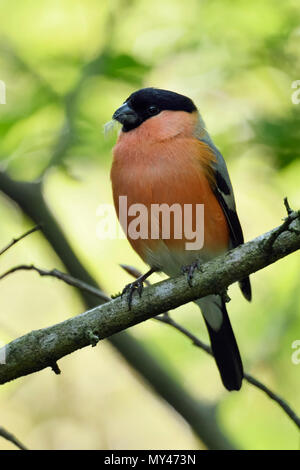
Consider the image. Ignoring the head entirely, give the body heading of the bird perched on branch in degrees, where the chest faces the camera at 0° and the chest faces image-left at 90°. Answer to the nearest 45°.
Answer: approximately 45°
